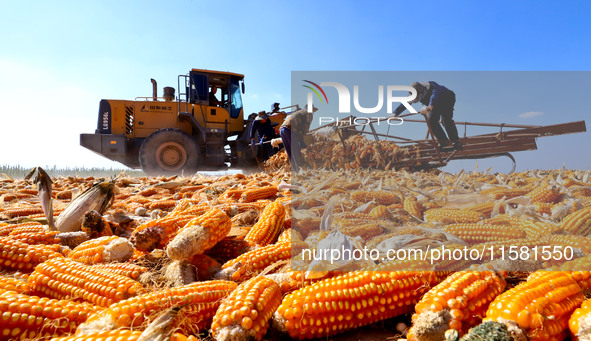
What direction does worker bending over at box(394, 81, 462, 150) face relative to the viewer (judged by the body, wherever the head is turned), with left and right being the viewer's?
facing to the left of the viewer

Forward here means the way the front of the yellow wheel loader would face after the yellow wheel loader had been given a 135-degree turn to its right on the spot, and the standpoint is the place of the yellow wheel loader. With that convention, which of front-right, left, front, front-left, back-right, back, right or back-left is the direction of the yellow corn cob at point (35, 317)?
front-left

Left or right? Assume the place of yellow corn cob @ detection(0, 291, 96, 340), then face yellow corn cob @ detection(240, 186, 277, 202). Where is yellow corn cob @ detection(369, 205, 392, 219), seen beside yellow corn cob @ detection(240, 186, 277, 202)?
right

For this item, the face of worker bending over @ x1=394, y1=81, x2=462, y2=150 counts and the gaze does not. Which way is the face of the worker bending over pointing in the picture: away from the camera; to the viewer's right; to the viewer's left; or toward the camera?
to the viewer's left

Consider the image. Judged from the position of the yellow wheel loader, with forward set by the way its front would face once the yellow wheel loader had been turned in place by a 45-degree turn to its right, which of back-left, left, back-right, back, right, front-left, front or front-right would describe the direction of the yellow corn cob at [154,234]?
front-right

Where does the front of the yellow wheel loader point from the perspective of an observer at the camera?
facing to the right of the viewer
